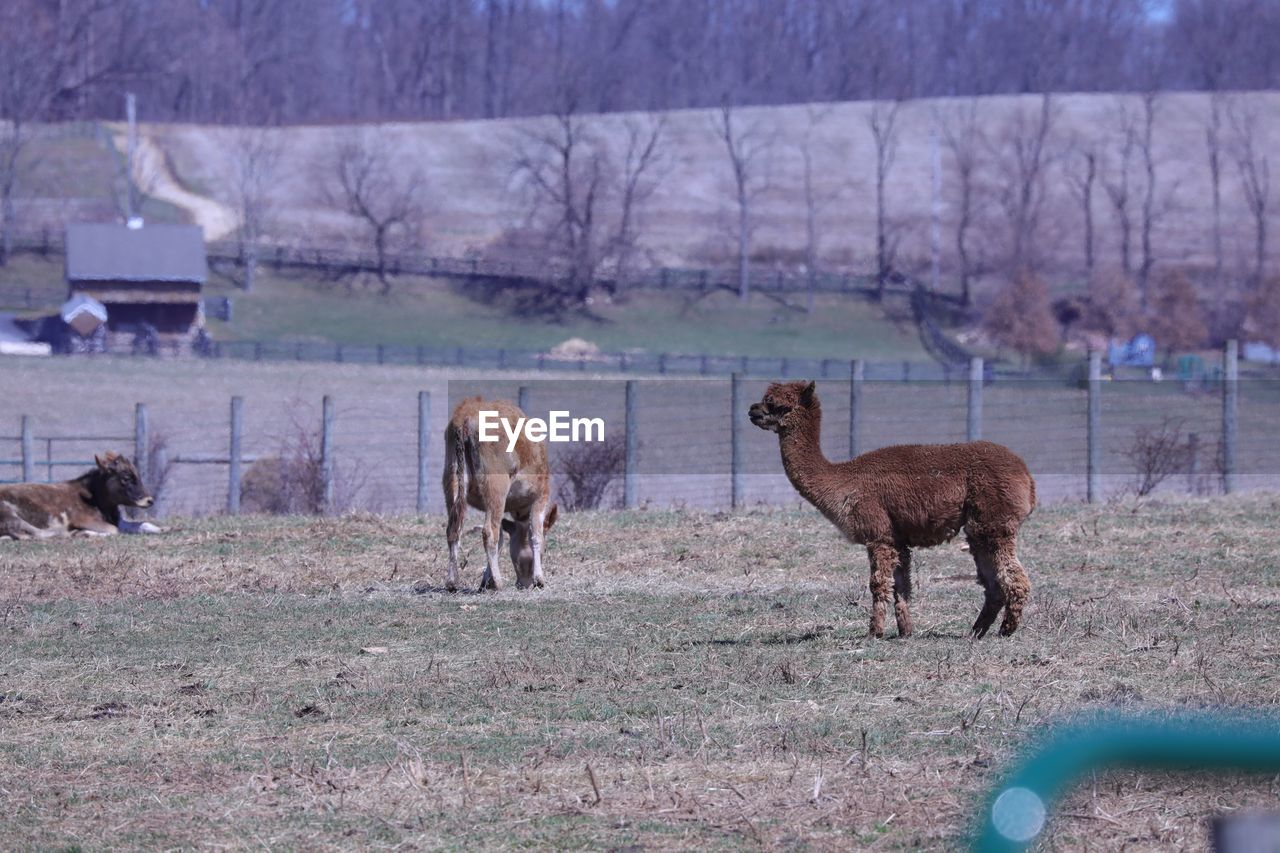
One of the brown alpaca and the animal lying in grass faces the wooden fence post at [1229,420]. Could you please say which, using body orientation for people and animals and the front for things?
the animal lying in grass

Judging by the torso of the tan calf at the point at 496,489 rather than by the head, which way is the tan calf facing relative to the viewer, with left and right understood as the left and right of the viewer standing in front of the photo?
facing away from the viewer and to the right of the viewer

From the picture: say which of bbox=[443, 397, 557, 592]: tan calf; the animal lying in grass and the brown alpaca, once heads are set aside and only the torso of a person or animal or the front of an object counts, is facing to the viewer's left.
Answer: the brown alpaca

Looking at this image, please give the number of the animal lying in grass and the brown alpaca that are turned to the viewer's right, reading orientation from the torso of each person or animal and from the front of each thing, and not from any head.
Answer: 1

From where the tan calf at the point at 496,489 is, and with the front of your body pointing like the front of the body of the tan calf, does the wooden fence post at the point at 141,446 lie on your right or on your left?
on your left

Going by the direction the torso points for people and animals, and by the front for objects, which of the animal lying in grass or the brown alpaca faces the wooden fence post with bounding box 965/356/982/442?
the animal lying in grass

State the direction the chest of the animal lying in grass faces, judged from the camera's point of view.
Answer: to the viewer's right

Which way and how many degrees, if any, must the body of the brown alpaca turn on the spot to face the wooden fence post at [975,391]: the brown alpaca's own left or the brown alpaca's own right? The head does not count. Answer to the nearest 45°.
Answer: approximately 90° to the brown alpaca's own right

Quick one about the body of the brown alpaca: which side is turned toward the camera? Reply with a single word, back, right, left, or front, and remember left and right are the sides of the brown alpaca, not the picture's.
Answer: left

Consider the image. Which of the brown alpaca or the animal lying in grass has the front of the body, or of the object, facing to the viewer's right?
the animal lying in grass

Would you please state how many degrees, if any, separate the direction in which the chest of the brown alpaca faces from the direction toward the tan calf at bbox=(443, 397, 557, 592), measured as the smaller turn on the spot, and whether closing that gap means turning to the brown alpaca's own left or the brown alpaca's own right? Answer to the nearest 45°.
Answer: approximately 45° to the brown alpaca's own right

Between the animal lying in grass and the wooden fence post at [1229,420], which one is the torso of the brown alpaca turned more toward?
the animal lying in grass
